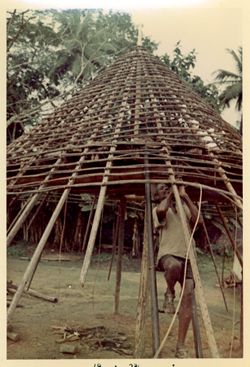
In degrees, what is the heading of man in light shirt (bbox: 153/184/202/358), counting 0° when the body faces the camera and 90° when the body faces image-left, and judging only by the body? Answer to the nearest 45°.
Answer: approximately 0°
